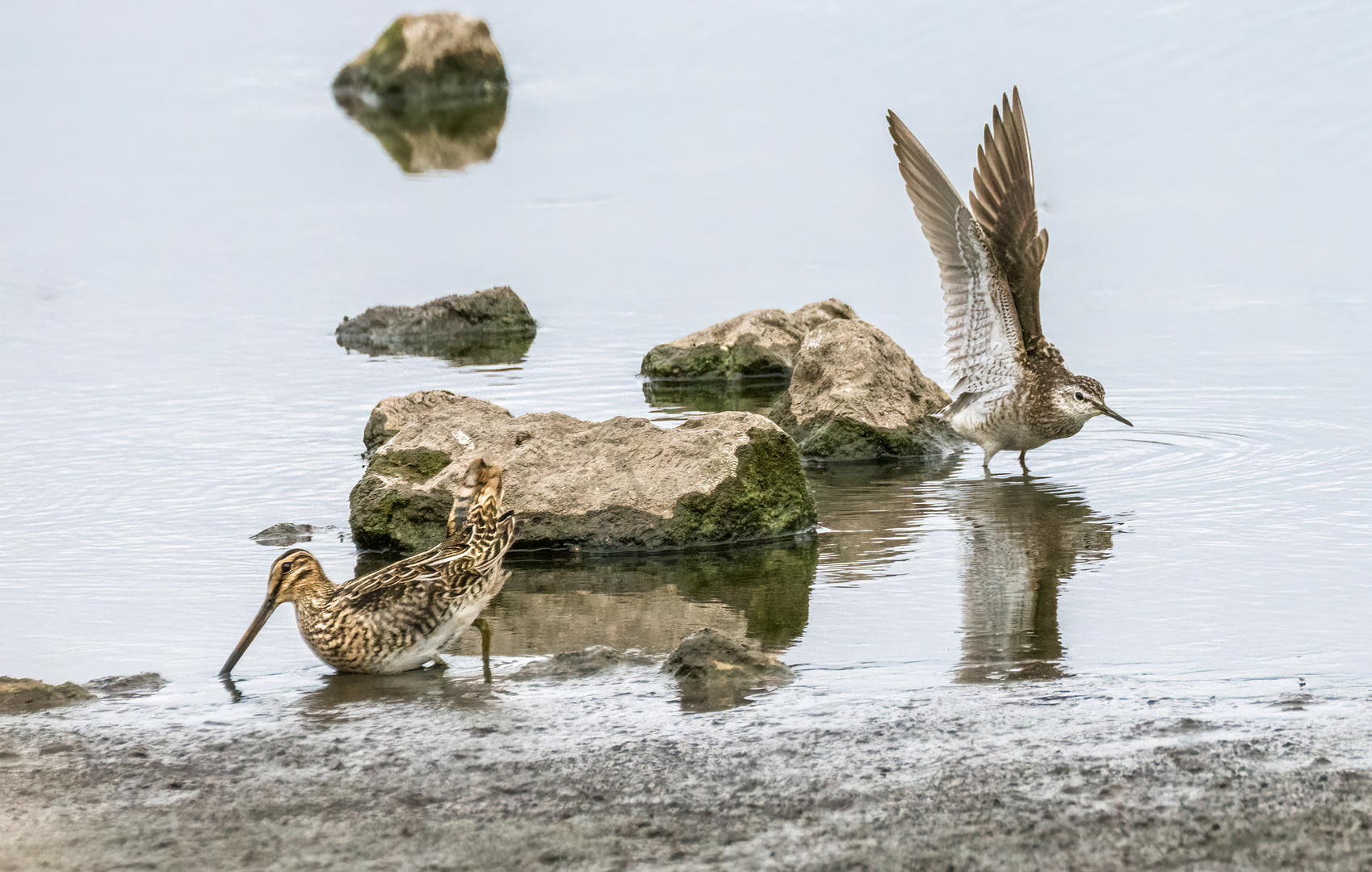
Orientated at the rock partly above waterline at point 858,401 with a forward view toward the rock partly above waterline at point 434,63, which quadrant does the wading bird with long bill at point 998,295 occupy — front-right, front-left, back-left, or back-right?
back-right

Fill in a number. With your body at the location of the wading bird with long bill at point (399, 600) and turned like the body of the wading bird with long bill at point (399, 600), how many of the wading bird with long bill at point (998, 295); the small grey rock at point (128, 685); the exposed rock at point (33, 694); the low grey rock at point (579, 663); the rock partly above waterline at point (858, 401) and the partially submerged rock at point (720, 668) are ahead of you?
2

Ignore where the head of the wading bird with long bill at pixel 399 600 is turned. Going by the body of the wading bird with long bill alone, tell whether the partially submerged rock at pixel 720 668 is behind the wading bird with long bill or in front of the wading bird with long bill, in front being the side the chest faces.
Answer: behind

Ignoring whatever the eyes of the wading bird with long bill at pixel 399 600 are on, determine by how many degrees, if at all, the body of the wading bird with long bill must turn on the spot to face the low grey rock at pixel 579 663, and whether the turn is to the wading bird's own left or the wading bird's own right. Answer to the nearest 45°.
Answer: approximately 180°

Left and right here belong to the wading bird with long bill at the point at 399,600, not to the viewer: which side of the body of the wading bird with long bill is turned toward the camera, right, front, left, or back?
left

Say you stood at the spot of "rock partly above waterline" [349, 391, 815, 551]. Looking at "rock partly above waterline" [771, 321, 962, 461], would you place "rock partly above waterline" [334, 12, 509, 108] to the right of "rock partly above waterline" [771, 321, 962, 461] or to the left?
left

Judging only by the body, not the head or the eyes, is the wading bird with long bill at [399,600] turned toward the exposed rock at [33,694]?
yes

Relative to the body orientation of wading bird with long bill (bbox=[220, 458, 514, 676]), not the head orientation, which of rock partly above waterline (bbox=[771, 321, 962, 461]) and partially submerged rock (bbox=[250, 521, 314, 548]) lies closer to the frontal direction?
the partially submerged rock

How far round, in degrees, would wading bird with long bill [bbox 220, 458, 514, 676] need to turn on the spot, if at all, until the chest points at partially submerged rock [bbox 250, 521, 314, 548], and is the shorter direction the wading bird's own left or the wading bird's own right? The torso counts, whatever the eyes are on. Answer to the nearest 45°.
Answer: approximately 90° to the wading bird's own right

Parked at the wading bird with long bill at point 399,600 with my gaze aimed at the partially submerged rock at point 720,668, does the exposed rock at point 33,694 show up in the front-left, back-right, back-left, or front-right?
back-right

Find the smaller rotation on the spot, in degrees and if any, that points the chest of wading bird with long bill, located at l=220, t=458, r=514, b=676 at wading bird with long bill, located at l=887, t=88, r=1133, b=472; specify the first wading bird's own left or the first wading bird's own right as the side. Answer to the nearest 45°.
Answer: approximately 135° to the first wading bird's own right

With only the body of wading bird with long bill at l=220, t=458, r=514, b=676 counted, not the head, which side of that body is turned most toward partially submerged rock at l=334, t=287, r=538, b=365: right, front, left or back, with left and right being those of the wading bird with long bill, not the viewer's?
right
